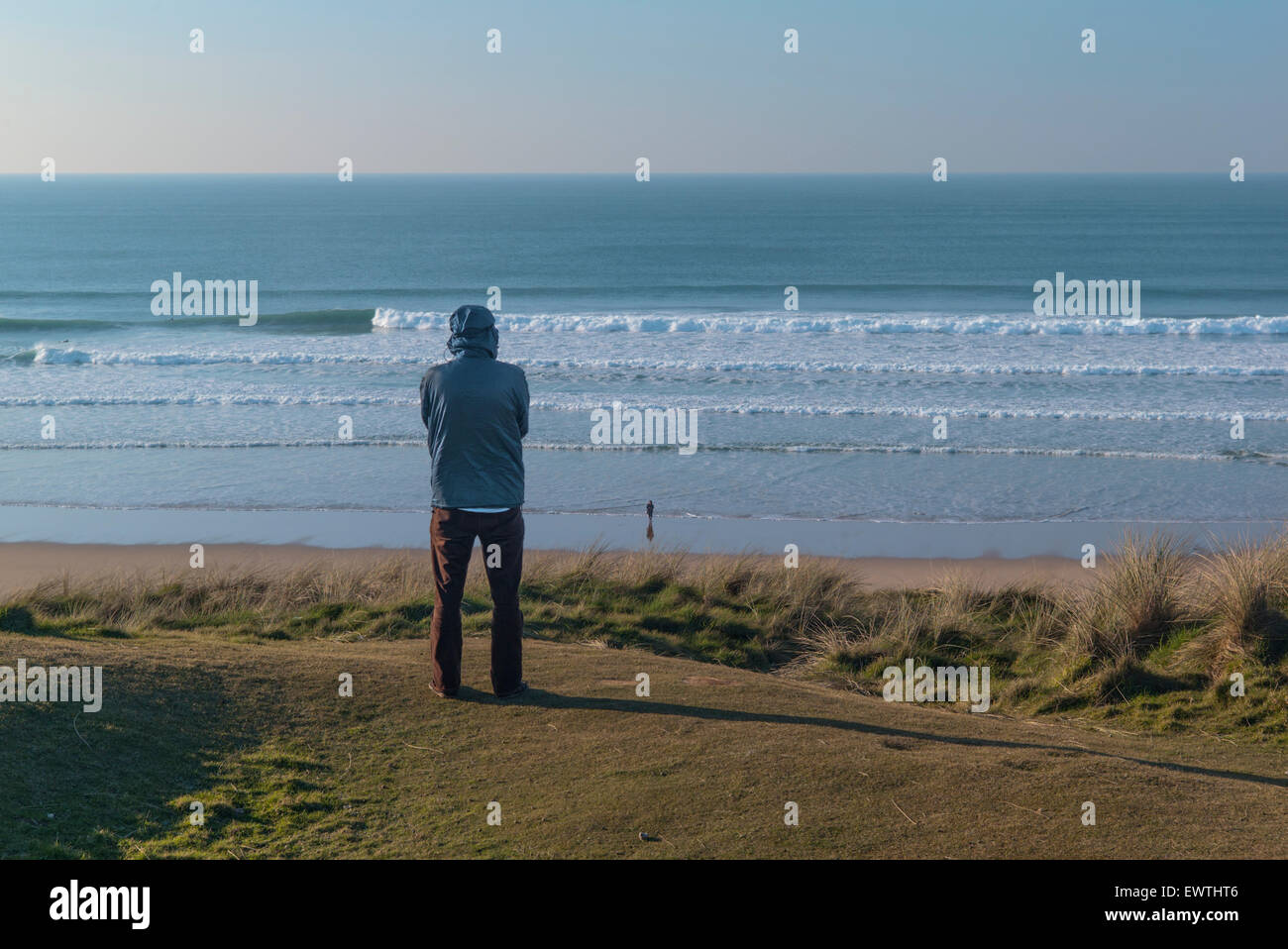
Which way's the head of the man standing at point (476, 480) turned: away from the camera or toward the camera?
away from the camera

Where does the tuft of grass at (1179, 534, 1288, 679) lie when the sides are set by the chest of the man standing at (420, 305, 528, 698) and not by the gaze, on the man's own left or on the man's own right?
on the man's own right

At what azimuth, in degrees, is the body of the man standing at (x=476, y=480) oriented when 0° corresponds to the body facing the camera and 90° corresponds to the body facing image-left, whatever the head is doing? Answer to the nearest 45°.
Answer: approximately 180°

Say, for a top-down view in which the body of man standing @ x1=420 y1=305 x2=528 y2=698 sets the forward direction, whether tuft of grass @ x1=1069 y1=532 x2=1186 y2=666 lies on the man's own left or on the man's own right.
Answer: on the man's own right
